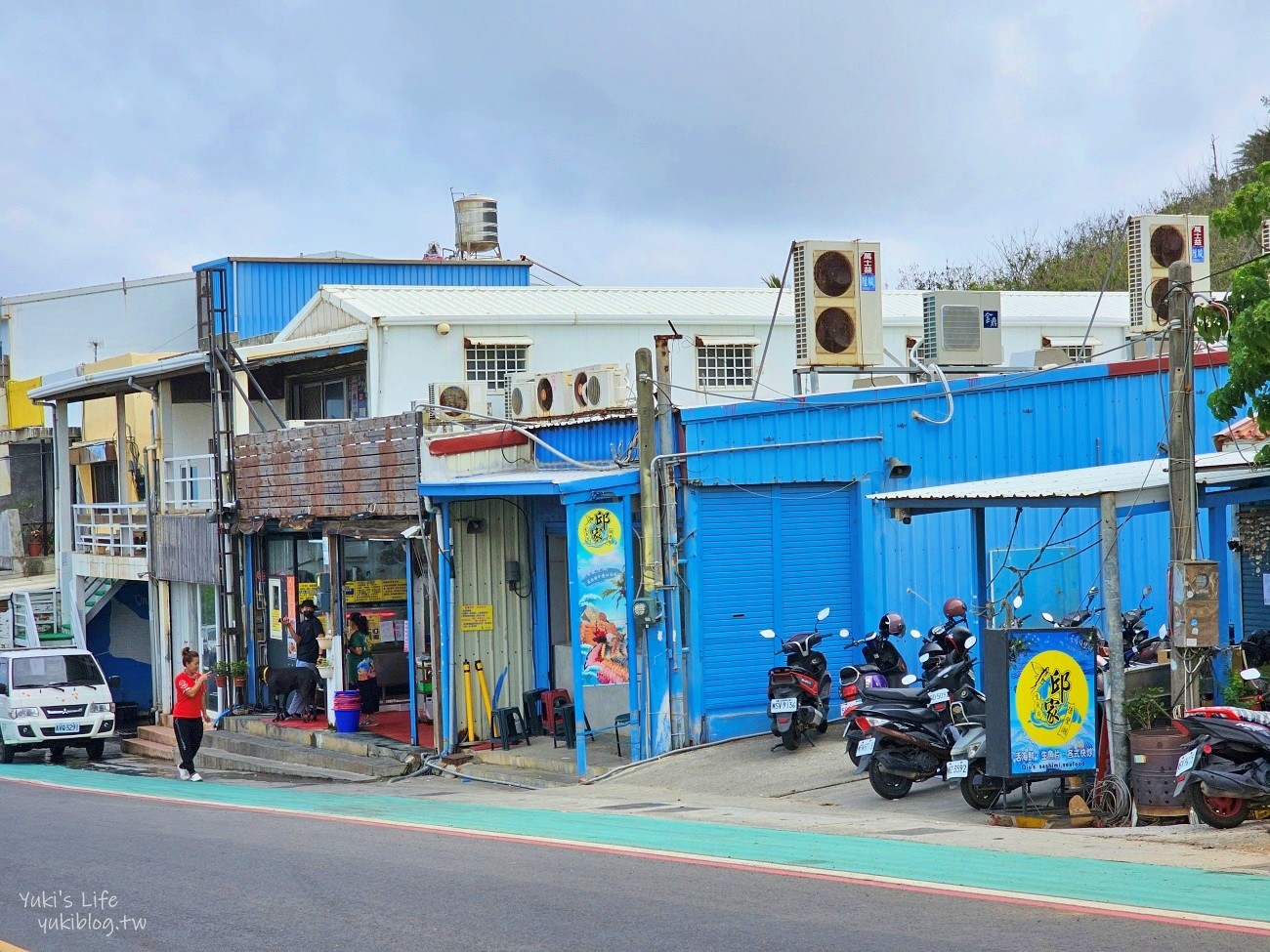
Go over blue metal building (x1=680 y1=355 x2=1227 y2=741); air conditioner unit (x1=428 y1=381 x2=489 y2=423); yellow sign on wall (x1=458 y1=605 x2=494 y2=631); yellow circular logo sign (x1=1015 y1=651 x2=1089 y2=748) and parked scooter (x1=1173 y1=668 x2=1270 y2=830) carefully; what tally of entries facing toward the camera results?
4

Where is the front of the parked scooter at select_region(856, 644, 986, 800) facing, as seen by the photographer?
facing away from the viewer and to the right of the viewer

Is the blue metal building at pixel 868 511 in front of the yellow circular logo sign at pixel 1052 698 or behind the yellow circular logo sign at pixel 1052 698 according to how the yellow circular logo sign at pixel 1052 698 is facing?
behind

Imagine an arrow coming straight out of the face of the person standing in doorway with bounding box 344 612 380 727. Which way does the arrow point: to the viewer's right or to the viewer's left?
to the viewer's left

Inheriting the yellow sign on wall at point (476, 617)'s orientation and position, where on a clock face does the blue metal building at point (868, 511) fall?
The blue metal building is roughly at 10 o'clock from the yellow sign on wall.

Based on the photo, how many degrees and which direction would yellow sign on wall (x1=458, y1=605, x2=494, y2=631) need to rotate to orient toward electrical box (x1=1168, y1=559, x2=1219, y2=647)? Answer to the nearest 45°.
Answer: approximately 45° to its left

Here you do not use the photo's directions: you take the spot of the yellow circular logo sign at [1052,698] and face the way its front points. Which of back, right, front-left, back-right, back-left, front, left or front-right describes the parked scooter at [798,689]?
back-right
